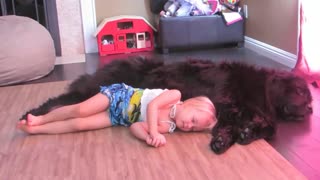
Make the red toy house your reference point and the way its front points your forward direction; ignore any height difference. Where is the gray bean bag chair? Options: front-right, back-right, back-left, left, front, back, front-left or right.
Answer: front-right

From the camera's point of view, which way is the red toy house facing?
toward the camera

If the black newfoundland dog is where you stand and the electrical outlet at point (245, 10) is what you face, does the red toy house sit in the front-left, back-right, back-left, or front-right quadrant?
front-left

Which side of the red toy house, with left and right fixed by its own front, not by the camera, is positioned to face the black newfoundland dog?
front

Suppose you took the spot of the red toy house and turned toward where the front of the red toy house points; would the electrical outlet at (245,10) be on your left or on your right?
on your left

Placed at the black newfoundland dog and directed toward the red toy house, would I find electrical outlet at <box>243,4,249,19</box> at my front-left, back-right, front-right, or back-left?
front-right

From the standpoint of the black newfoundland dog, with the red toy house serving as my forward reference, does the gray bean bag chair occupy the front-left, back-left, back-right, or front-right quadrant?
front-left
